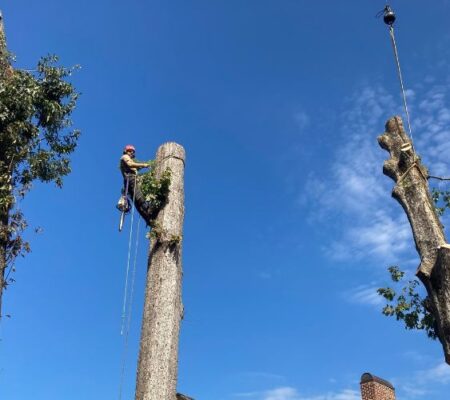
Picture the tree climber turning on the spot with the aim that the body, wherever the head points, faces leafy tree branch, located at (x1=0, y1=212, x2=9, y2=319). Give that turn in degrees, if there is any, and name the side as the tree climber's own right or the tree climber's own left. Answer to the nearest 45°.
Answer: approximately 135° to the tree climber's own right

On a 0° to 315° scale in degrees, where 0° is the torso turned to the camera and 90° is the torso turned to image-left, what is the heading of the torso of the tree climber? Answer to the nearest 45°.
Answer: approximately 270°

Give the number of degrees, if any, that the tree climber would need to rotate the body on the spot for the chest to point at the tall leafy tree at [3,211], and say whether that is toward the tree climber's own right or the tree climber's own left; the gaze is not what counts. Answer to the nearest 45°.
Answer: approximately 135° to the tree climber's own left

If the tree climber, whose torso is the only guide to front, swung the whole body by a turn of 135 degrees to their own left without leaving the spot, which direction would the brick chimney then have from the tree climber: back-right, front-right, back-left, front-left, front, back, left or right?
right
